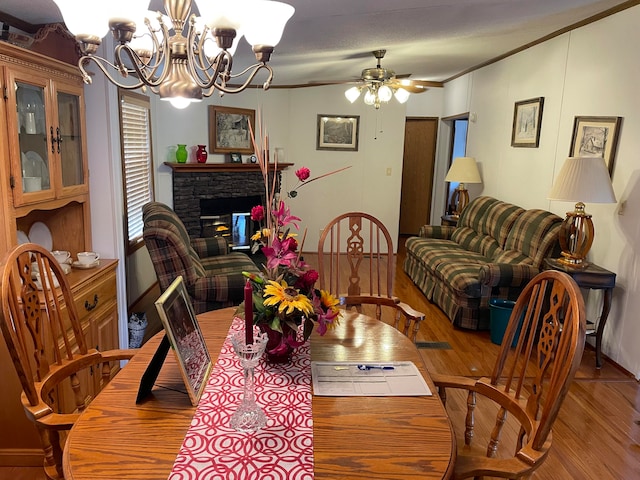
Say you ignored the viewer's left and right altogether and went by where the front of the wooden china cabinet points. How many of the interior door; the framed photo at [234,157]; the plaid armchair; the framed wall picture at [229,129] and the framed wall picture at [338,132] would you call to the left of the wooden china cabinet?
5

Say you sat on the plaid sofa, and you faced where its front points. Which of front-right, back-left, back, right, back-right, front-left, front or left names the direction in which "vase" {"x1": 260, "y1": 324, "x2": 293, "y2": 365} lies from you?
front-left

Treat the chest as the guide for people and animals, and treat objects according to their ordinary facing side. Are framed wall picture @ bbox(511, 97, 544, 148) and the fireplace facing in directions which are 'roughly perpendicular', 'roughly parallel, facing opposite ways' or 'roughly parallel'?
roughly perpendicular

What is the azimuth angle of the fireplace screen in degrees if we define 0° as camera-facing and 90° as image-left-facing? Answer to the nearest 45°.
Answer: approximately 0°

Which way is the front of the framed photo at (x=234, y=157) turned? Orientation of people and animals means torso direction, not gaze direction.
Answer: toward the camera

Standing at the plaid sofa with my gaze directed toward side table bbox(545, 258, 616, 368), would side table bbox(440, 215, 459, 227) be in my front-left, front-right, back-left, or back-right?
back-left

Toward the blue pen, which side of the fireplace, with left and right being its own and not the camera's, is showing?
front

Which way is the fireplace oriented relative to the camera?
toward the camera

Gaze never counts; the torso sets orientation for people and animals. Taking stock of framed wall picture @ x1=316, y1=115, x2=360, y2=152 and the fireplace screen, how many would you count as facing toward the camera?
2

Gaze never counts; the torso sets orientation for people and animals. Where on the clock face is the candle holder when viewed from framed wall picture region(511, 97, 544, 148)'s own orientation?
The candle holder is roughly at 11 o'clock from the framed wall picture.

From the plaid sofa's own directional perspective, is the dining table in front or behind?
in front

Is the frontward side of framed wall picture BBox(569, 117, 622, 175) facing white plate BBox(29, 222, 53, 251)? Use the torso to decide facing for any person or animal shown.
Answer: yes

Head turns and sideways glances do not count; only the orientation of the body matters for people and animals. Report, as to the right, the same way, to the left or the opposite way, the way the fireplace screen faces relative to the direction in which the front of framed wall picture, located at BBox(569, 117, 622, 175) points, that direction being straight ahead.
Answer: to the left

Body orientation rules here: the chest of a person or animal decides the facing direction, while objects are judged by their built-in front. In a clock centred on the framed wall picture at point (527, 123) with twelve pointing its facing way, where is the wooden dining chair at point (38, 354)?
The wooden dining chair is roughly at 11 o'clock from the framed wall picture.

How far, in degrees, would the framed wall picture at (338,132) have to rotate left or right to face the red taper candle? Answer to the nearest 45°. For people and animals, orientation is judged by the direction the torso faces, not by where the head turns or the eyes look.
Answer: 0° — it already faces it

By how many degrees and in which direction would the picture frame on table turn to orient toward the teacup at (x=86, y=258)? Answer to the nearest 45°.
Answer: approximately 135° to its left

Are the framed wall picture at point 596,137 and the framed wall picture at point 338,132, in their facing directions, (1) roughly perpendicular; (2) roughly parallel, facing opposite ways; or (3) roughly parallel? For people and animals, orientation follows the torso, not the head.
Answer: roughly perpendicular

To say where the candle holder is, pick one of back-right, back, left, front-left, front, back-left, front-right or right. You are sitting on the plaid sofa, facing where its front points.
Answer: front-left

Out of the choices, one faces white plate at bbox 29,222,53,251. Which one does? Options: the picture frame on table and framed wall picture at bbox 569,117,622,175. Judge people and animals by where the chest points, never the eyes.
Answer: the framed wall picture

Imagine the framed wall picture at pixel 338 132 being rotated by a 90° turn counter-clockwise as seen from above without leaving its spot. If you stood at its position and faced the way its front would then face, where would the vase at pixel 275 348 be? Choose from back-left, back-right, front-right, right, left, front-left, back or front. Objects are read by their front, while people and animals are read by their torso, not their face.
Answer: right

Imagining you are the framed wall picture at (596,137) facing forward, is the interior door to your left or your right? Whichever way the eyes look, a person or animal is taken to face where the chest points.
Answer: on your right
